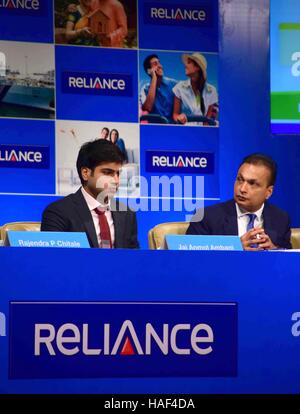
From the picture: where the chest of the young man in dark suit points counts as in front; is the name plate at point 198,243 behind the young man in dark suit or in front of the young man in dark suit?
in front

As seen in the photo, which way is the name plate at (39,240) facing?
toward the camera

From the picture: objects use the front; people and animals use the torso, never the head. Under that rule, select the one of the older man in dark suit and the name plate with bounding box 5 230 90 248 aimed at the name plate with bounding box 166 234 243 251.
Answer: the older man in dark suit

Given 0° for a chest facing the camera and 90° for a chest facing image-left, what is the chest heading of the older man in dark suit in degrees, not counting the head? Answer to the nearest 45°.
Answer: approximately 0°

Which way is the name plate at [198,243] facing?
toward the camera

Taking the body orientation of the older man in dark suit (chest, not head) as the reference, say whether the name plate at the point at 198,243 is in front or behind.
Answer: in front

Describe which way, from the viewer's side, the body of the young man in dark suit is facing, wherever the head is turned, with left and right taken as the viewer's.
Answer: facing the viewer and to the right of the viewer

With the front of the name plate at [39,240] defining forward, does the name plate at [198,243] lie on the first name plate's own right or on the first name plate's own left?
on the first name plate's own left

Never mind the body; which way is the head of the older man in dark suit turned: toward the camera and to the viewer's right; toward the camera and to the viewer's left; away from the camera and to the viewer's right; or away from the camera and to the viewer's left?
toward the camera and to the viewer's left

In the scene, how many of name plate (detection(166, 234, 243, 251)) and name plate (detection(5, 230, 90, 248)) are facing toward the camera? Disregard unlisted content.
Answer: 2

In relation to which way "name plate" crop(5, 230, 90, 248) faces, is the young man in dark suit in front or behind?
behind

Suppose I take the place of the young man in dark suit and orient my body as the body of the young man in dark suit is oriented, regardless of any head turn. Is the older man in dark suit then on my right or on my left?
on my left

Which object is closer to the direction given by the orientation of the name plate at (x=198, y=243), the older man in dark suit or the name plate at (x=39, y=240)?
the name plate

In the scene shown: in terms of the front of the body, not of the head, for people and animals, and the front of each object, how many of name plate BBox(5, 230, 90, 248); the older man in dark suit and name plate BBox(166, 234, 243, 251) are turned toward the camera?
3
